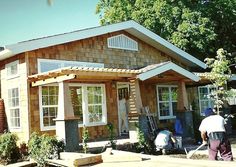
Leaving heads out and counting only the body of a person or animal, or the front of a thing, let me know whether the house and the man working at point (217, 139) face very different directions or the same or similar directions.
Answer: very different directions

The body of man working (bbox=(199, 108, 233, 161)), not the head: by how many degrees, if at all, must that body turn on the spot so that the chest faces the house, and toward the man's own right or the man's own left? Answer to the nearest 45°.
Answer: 0° — they already face it

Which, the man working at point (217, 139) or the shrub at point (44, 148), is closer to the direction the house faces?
the man working

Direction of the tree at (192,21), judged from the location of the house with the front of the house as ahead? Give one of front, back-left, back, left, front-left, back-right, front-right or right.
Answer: left

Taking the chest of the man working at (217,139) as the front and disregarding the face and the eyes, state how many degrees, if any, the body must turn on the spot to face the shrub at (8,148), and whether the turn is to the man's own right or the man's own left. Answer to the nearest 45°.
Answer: approximately 45° to the man's own left

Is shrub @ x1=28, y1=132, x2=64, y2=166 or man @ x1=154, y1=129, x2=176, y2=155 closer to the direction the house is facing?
the man

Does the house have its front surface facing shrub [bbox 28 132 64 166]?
no

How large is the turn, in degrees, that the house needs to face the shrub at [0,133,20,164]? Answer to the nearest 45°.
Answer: approximately 90° to its right

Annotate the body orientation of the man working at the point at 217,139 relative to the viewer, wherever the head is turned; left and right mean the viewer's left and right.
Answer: facing away from the viewer and to the left of the viewer

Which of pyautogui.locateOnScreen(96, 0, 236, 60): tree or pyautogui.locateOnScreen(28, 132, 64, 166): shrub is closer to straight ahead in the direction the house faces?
the shrub

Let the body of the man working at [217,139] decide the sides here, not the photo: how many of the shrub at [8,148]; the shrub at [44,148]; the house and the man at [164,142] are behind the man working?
0

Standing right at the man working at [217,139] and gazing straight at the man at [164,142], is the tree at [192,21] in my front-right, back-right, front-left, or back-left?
front-right

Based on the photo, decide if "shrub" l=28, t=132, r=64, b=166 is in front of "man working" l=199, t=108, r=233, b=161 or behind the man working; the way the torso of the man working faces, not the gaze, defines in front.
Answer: in front

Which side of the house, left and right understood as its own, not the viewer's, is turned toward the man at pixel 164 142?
front
